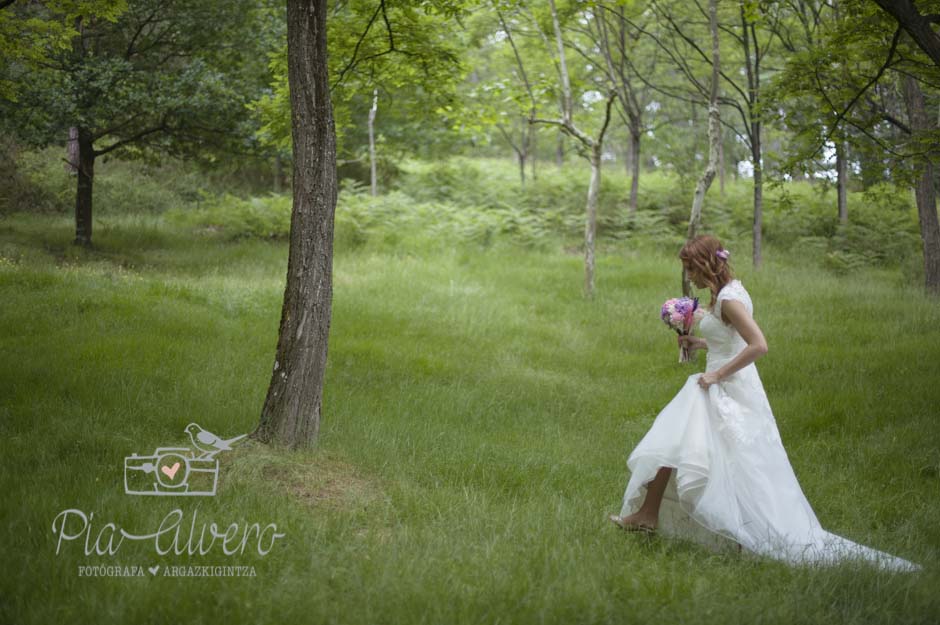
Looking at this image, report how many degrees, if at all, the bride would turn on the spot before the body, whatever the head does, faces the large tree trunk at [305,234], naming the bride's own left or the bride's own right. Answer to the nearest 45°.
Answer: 0° — they already face it

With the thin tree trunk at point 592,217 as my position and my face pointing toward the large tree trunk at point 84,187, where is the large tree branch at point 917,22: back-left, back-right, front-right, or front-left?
back-left

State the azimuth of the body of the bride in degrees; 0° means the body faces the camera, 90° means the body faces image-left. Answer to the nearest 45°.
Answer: approximately 90°

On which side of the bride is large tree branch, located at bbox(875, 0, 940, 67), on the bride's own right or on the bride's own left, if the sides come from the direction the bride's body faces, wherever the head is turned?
on the bride's own right

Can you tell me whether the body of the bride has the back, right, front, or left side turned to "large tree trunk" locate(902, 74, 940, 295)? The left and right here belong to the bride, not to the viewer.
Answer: right

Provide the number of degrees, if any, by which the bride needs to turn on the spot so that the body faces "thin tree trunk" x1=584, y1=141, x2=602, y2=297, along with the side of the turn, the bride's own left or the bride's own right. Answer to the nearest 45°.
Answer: approximately 90° to the bride's own right
